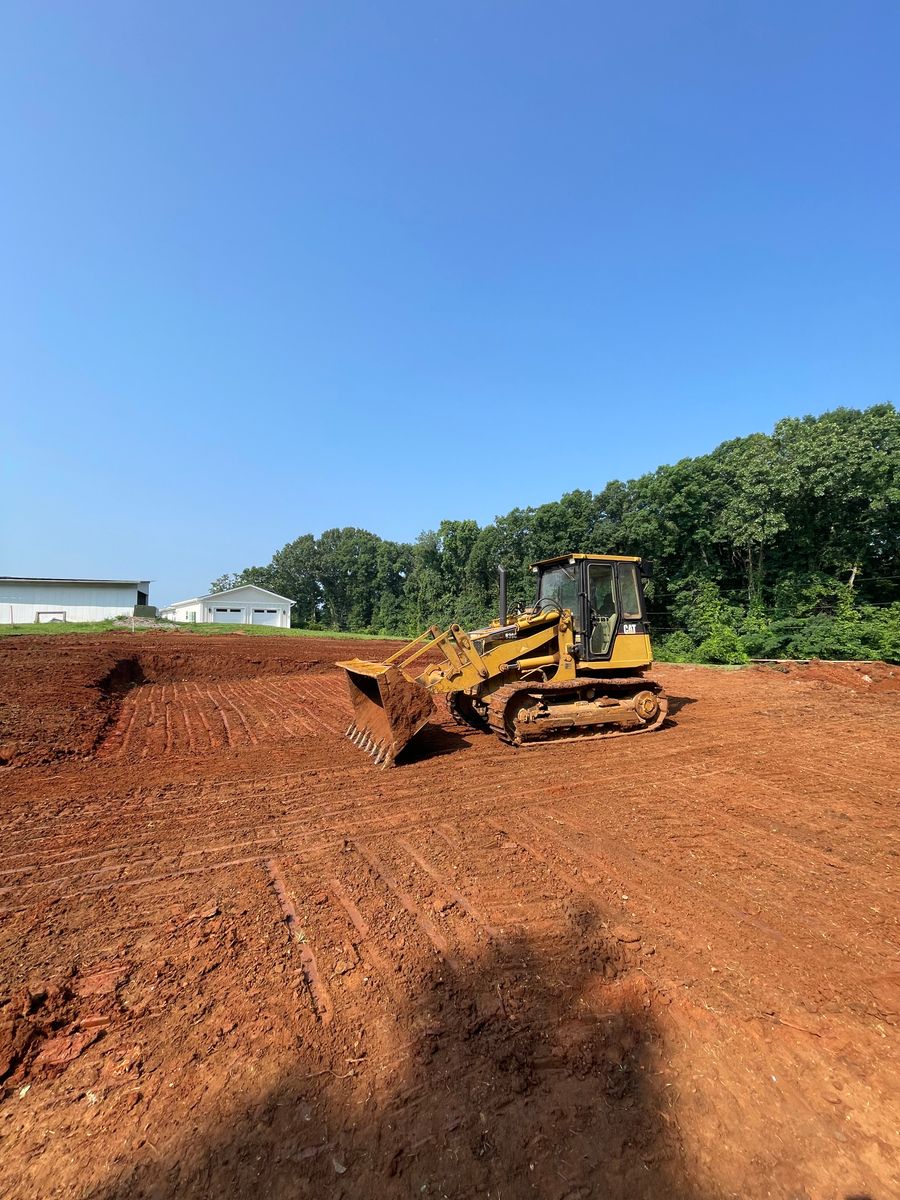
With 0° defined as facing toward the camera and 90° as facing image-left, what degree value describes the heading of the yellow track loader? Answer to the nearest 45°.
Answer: approximately 45°

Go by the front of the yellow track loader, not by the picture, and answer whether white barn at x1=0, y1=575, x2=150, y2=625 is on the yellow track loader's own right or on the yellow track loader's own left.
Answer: on the yellow track loader's own right
